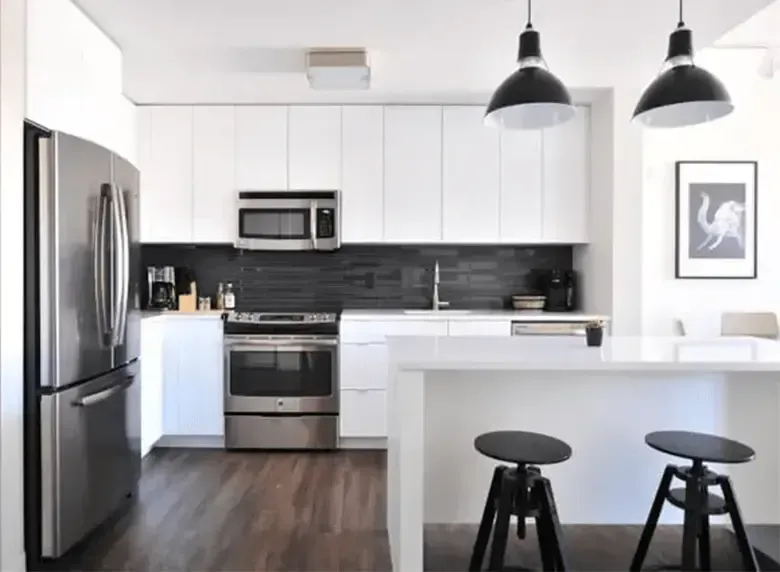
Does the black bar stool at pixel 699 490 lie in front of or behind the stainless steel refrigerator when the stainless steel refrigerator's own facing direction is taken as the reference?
in front

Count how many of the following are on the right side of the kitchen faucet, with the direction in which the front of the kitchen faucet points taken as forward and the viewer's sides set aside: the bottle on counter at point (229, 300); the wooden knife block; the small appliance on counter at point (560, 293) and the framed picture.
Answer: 2

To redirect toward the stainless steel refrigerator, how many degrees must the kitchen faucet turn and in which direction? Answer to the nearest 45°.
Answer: approximately 45° to its right

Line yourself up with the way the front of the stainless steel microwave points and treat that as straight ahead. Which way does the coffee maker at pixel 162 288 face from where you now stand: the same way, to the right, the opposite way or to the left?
the same way

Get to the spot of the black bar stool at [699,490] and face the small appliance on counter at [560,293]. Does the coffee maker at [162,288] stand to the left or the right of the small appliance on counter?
left

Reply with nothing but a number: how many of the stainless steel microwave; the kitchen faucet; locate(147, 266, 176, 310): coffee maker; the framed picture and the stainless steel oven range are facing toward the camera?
5

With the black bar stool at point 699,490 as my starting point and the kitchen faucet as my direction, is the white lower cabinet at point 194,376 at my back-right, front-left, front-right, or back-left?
front-left

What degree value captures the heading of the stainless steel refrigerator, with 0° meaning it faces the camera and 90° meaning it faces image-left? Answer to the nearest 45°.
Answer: approximately 315°

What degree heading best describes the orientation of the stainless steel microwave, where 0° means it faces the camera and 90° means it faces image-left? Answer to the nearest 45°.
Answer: approximately 0°

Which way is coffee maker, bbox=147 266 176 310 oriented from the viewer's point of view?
toward the camera

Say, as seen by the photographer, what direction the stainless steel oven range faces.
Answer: facing the viewer

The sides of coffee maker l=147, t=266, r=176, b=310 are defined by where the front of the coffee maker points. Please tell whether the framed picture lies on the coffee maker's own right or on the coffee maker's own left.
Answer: on the coffee maker's own left

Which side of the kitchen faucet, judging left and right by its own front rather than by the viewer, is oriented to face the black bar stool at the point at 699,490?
front

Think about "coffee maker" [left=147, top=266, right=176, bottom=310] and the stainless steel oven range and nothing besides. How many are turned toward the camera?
2

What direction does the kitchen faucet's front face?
toward the camera

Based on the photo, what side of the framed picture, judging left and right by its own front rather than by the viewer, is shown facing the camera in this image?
front

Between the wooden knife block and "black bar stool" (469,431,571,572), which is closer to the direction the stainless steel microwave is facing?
the black bar stool

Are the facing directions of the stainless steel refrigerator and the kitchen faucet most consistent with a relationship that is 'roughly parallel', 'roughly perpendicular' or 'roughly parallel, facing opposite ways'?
roughly perpendicular

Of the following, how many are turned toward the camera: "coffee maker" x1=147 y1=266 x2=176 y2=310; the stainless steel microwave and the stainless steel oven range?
3
